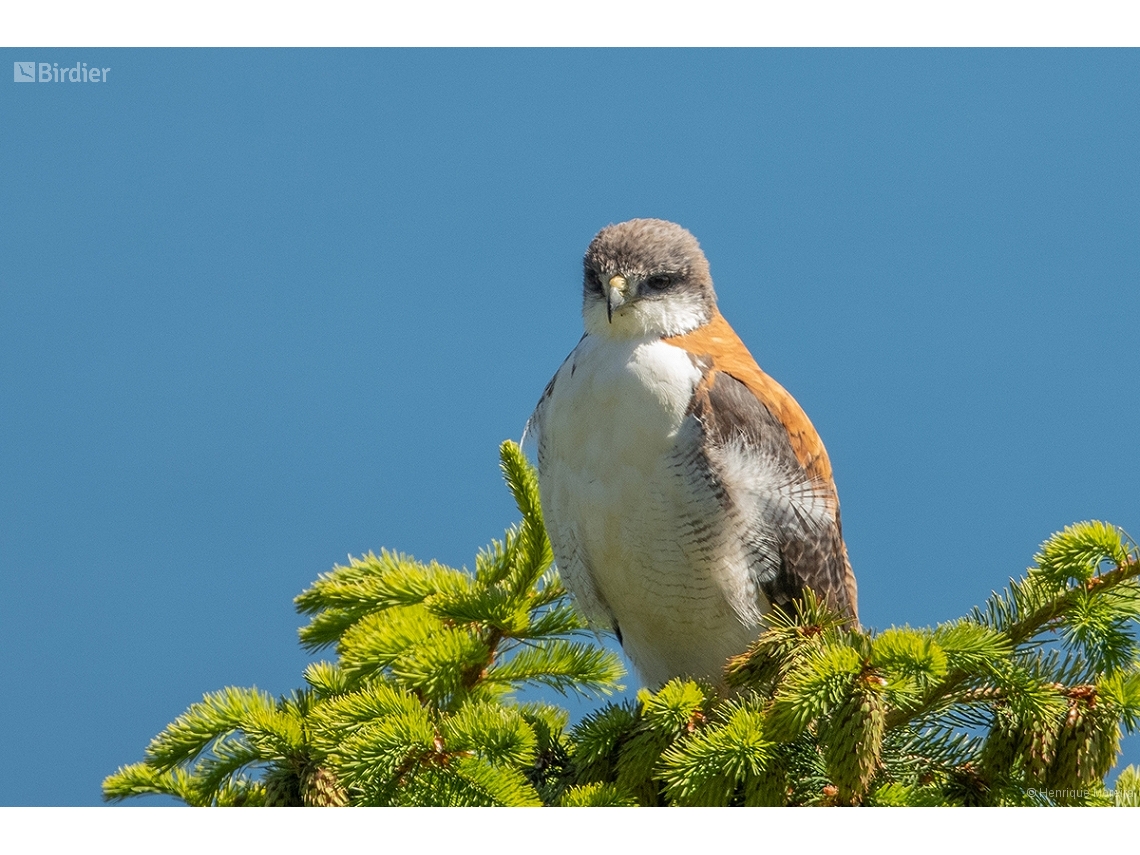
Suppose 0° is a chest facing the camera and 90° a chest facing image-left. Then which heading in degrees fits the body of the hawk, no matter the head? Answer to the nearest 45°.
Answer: approximately 45°
